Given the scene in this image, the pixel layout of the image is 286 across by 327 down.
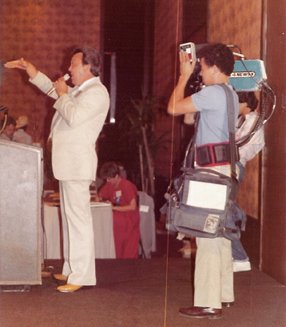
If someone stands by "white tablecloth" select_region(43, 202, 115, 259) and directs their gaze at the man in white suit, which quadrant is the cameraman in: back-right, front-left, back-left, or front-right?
front-left

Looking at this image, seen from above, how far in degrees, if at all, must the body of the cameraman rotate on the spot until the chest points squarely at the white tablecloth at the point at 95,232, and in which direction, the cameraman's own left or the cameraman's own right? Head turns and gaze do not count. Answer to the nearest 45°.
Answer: approximately 45° to the cameraman's own right

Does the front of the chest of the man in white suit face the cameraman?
no

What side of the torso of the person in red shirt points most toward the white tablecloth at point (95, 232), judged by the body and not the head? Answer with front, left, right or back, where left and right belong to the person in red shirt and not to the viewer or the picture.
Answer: front

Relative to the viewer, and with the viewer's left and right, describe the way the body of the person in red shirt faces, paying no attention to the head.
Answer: facing the viewer and to the left of the viewer

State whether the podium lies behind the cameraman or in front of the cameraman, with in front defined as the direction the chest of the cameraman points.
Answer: in front

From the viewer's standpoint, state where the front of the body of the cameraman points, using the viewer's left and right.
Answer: facing to the left of the viewer

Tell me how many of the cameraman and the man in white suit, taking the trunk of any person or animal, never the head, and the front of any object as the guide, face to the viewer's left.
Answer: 2

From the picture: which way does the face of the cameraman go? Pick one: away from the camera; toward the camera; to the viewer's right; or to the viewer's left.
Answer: to the viewer's left

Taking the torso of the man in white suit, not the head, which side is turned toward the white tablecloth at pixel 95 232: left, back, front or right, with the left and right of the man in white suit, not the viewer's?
right

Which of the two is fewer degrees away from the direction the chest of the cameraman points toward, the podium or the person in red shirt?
the podium

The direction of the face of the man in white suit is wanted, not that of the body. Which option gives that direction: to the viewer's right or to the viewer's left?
to the viewer's left

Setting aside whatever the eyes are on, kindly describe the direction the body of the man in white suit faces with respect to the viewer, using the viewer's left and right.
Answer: facing to the left of the viewer
